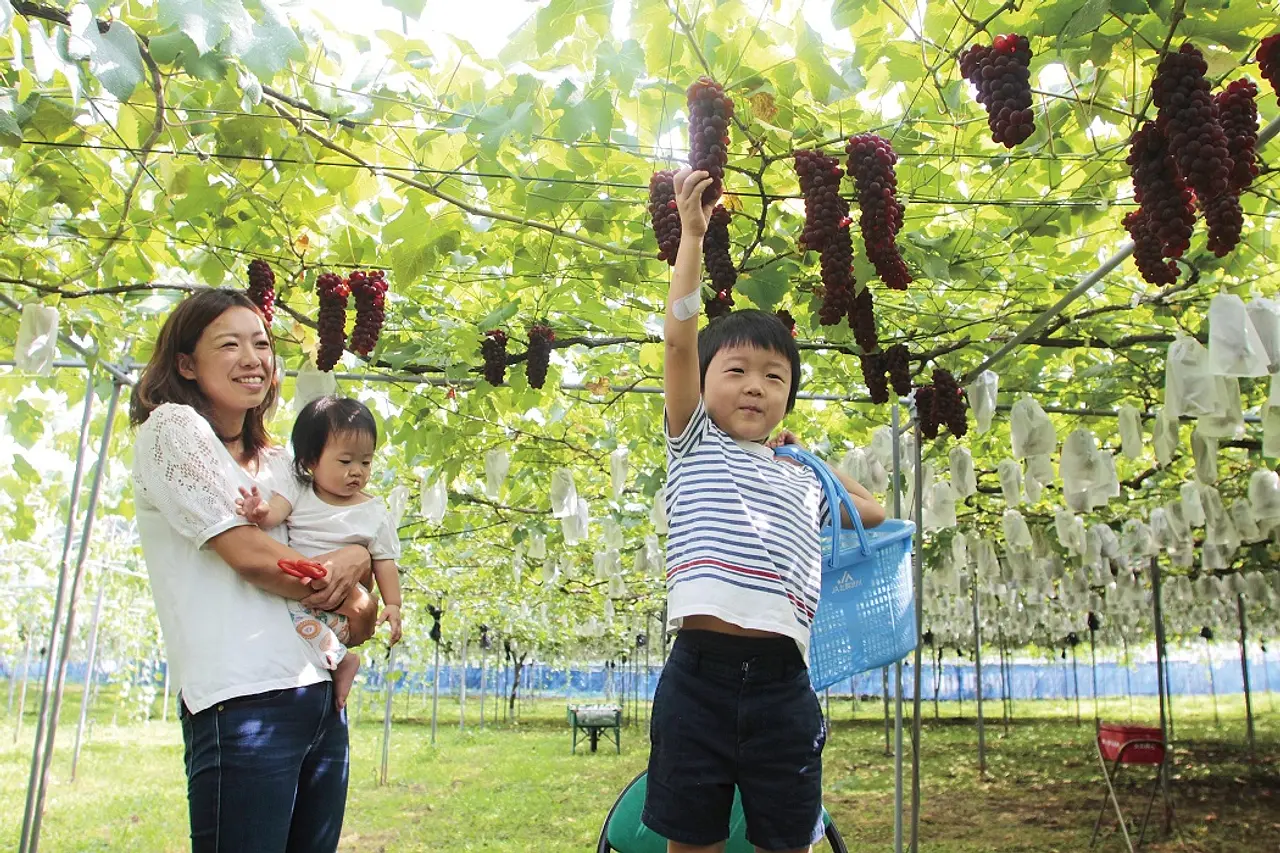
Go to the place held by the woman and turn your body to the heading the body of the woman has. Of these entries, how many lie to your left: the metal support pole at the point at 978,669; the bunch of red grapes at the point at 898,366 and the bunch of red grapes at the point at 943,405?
3

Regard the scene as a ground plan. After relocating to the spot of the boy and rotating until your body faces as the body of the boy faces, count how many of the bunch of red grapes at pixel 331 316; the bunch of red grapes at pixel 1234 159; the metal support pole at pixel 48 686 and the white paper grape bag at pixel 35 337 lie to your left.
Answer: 1

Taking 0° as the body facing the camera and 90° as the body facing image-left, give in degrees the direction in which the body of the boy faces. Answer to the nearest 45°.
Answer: approximately 0°

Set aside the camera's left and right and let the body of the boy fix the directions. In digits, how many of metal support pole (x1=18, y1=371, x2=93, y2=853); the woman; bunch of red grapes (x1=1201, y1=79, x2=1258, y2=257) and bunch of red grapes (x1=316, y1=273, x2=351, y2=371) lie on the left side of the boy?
1

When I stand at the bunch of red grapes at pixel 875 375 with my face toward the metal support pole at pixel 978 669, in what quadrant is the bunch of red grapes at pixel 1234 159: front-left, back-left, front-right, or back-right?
back-right

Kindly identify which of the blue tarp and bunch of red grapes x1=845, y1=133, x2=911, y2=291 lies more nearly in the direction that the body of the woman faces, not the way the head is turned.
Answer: the bunch of red grapes

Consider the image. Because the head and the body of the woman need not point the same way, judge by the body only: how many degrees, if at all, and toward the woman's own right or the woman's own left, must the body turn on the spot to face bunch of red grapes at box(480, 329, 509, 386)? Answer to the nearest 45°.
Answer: approximately 135° to the woman's own left

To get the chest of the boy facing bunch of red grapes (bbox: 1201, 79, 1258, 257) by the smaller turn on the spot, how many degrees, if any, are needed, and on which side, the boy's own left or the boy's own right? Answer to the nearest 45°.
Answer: approximately 90° to the boy's own left

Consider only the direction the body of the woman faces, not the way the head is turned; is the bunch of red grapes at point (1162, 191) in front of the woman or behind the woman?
in front

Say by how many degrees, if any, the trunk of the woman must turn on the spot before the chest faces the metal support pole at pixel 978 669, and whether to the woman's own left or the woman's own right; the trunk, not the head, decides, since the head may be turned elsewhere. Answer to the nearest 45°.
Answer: approximately 90° to the woman's own left

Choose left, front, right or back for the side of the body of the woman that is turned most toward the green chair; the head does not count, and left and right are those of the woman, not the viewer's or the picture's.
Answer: left
